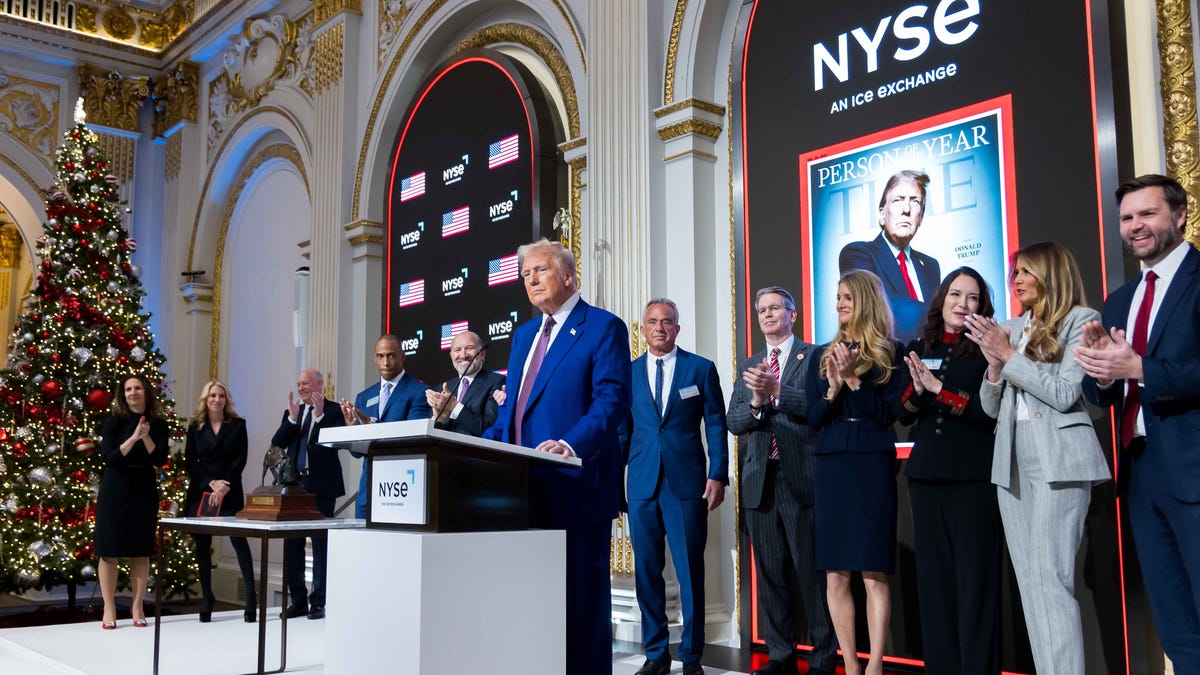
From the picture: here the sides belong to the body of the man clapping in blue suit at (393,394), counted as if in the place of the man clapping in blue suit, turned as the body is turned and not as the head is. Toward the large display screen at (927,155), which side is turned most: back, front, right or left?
left

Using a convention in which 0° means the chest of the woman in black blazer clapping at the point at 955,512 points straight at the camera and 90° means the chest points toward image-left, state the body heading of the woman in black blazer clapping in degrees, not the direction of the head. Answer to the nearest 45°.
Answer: approximately 45°

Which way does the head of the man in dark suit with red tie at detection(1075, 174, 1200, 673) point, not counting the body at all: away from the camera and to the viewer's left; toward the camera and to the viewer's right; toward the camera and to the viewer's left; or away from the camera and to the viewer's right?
toward the camera and to the viewer's left

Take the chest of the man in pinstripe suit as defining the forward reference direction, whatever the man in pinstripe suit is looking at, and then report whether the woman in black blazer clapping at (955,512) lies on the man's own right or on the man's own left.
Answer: on the man's own left

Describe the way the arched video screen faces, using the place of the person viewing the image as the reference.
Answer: facing the viewer and to the left of the viewer

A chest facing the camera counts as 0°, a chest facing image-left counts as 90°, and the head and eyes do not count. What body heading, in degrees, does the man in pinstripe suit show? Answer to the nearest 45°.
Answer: approximately 45°

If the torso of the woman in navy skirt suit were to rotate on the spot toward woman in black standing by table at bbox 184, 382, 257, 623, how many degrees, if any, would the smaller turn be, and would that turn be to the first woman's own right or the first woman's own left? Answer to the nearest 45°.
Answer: approximately 90° to the first woman's own right

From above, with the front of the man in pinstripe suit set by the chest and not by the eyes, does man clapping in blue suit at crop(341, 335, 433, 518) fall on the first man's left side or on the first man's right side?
on the first man's right side

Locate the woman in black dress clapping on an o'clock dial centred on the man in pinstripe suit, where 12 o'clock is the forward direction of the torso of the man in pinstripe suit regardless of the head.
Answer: The woman in black dress clapping is roughly at 2 o'clock from the man in pinstripe suit.

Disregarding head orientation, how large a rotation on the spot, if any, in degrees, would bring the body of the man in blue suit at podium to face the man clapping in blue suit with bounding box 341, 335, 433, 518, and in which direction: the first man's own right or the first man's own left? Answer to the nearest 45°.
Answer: approximately 135° to the first man's own right

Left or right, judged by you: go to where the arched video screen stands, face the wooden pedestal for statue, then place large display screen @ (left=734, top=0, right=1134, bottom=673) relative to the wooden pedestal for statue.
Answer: left

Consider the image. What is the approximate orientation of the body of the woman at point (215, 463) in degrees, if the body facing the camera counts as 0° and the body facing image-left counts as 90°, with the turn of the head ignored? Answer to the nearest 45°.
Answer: approximately 0°

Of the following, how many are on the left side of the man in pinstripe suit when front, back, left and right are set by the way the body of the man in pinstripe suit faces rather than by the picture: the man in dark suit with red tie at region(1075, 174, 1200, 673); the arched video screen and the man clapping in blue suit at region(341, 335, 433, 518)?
1
